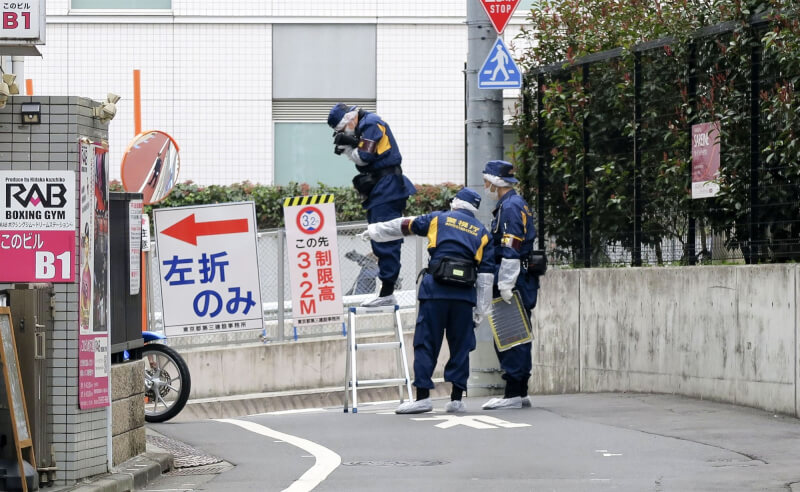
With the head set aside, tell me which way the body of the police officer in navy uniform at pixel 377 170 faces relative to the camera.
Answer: to the viewer's left

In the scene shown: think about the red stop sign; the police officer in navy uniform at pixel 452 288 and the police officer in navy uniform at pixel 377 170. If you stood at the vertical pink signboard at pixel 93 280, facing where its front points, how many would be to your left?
3

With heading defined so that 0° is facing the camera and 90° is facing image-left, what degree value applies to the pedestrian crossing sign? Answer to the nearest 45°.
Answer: approximately 0°

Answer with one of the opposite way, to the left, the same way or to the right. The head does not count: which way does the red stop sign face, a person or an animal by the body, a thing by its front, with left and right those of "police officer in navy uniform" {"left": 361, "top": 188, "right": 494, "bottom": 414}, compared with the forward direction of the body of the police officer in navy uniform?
the opposite way

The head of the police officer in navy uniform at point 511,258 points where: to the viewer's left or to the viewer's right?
to the viewer's left

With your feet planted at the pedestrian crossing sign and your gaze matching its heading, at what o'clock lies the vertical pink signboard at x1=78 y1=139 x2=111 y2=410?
The vertical pink signboard is roughly at 1 o'clock from the pedestrian crossing sign.

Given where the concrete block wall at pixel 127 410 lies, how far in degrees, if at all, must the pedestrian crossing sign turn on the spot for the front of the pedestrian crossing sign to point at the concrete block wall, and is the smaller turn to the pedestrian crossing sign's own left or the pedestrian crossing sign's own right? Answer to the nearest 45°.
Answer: approximately 45° to the pedestrian crossing sign's own right

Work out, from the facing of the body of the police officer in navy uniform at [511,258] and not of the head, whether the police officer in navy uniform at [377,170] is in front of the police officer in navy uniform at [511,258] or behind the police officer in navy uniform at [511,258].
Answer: in front

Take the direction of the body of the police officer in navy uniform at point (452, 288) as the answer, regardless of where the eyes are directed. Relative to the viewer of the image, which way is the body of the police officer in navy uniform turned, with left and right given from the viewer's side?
facing away from the viewer
